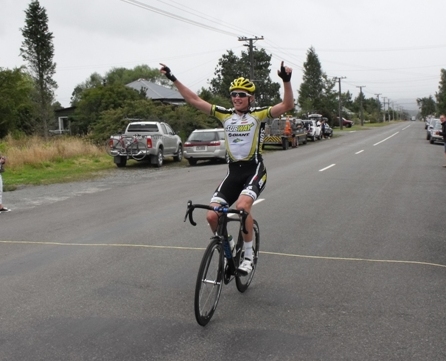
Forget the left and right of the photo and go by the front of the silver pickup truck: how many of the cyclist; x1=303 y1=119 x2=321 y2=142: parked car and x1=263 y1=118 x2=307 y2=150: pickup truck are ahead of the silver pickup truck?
2

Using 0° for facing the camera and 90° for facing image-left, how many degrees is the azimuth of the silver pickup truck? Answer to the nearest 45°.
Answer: approximately 225°

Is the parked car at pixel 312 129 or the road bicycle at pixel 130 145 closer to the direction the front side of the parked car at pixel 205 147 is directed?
the parked car

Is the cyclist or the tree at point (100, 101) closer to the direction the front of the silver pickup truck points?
the tree
